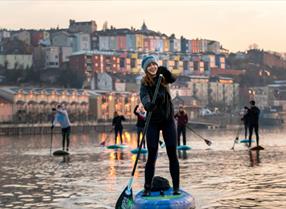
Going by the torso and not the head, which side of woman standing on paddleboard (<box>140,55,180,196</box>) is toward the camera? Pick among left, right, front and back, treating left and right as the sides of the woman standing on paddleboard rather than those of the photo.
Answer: front
